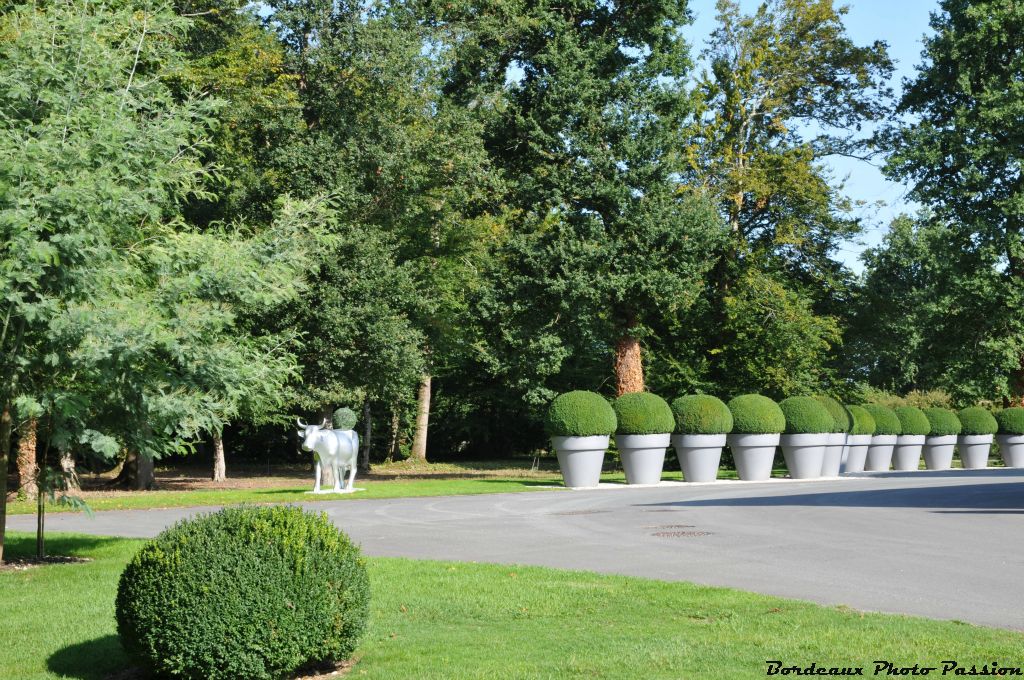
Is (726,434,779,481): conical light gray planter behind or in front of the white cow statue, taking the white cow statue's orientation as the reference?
behind

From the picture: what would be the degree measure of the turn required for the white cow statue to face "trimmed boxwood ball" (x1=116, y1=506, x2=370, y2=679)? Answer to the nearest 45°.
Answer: approximately 45° to its left

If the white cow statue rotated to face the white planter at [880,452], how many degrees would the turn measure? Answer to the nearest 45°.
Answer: approximately 180°

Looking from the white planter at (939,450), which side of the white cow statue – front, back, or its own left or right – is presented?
back

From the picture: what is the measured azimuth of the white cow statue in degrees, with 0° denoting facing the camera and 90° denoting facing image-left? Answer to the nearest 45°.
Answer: approximately 45°

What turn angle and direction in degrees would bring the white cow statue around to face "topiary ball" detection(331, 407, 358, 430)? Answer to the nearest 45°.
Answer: approximately 135° to its right

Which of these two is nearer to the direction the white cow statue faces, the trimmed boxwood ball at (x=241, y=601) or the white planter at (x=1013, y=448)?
the trimmed boxwood ball

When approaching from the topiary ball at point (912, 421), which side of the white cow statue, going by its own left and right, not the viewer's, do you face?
back

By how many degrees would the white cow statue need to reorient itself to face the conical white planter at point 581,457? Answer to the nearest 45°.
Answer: approximately 135° to its left

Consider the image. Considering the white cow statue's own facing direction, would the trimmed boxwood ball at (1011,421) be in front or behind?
behind
